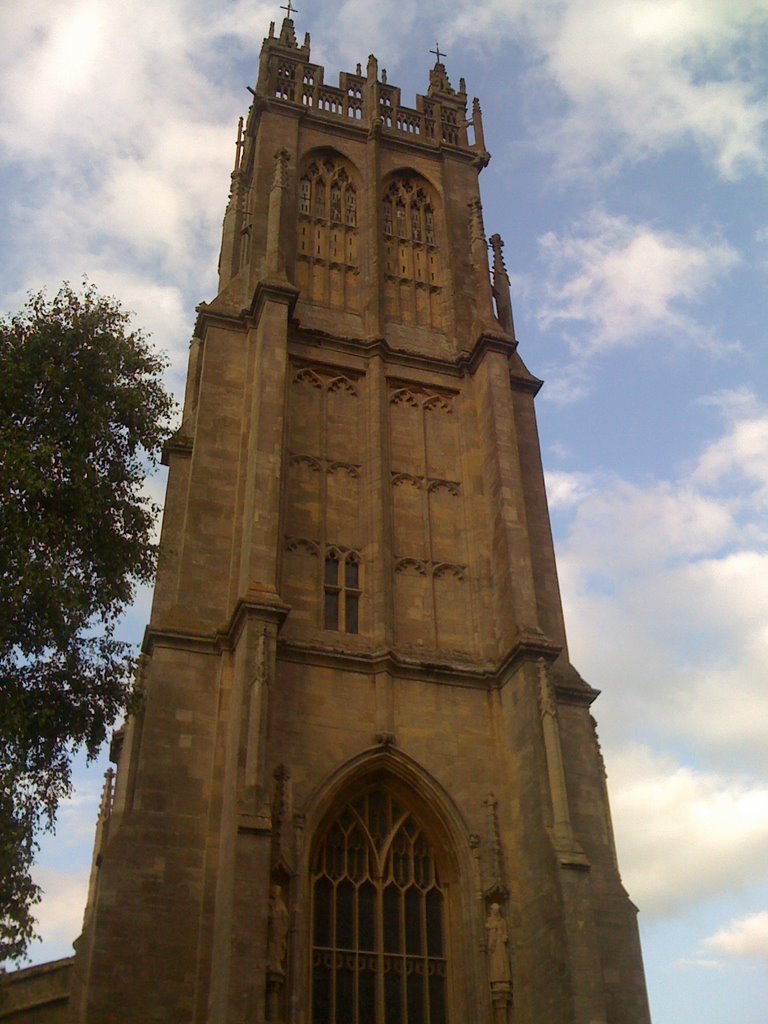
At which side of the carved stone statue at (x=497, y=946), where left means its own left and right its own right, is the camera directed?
front

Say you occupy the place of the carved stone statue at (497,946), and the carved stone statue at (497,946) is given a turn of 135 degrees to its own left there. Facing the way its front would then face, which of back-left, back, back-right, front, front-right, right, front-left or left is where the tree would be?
back

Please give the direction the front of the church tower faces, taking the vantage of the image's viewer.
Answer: facing the viewer

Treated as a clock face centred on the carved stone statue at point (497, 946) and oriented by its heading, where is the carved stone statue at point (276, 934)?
the carved stone statue at point (276, 934) is roughly at 2 o'clock from the carved stone statue at point (497, 946).
